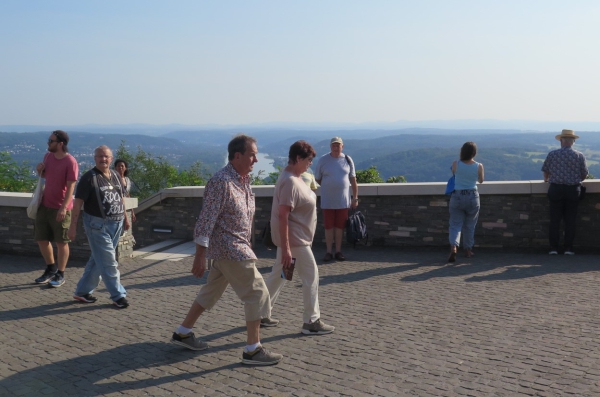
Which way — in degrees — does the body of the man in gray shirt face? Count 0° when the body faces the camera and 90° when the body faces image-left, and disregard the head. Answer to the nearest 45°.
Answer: approximately 0°

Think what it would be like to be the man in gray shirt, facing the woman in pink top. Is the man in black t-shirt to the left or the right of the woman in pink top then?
right

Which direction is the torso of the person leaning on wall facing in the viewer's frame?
away from the camera
